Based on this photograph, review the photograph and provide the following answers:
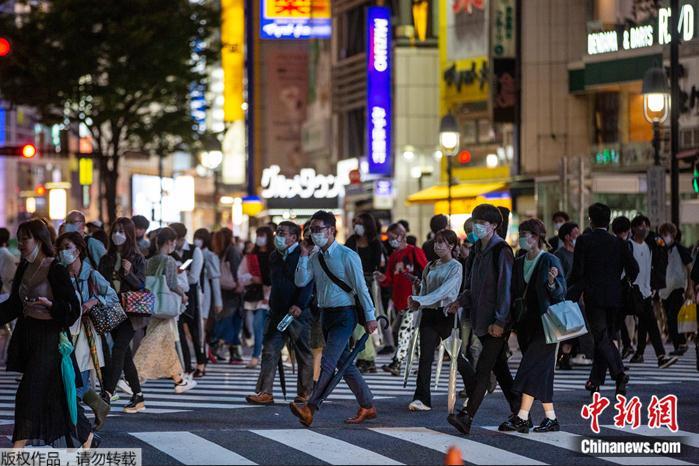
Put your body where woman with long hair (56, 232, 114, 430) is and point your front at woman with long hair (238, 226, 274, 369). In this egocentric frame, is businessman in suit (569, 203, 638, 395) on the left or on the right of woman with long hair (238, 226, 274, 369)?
right

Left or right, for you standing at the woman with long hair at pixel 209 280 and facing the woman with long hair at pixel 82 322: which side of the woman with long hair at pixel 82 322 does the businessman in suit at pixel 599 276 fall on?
left

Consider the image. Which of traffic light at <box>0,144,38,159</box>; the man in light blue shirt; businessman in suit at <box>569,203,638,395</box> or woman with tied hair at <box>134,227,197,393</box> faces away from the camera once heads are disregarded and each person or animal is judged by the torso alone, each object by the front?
the businessman in suit

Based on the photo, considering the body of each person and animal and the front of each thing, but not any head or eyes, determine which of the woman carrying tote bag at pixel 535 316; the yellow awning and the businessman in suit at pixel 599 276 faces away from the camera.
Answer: the businessman in suit

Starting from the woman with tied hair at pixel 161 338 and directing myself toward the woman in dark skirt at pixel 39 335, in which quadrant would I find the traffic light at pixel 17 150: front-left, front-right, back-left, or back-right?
back-right

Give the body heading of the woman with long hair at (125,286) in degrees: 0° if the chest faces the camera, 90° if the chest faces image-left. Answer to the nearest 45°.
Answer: approximately 45°

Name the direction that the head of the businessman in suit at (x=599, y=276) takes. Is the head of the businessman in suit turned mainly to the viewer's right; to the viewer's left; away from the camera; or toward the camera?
away from the camera

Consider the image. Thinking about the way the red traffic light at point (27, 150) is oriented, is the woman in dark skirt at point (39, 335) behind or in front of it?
in front

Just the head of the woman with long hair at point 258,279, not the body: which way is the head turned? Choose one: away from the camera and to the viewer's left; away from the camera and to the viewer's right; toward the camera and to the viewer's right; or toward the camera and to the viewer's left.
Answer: toward the camera and to the viewer's left

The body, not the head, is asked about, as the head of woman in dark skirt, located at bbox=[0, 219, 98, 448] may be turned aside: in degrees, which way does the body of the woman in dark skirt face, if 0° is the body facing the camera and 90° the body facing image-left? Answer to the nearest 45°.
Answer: approximately 45°
